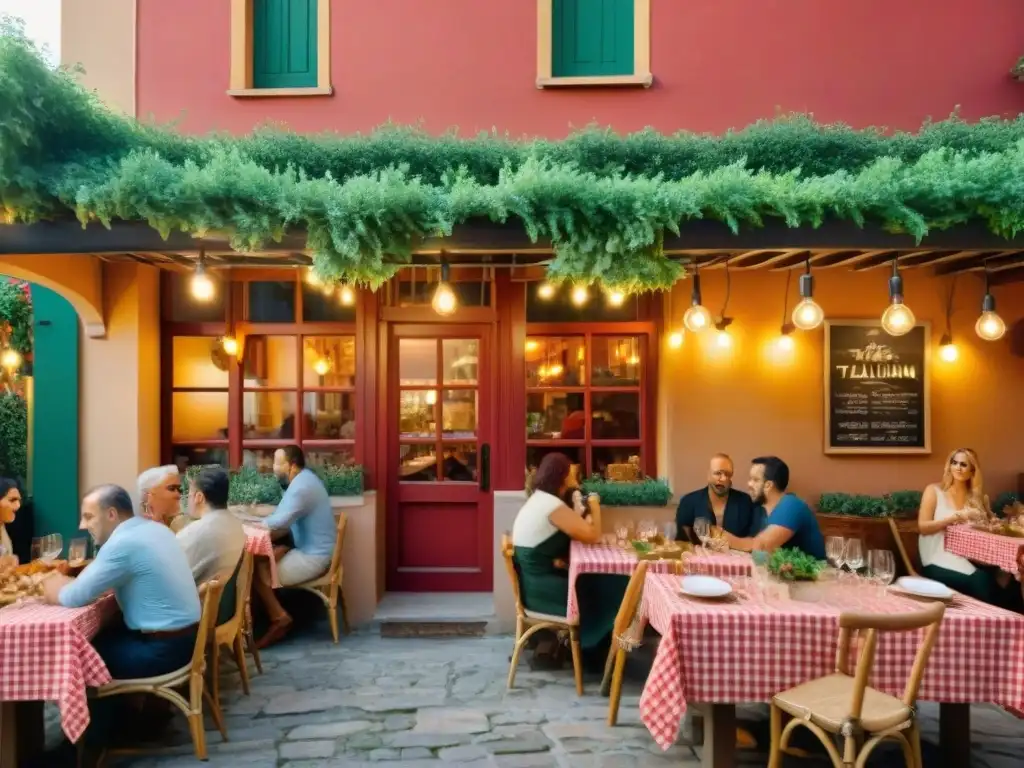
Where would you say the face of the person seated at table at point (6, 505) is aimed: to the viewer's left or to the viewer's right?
to the viewer's right

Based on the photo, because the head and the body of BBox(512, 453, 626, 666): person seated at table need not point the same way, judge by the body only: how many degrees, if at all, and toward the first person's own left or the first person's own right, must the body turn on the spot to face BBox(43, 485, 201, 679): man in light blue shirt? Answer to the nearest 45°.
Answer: approximately 180°

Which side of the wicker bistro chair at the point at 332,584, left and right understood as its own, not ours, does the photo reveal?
left

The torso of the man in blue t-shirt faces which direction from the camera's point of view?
to the viewer's left

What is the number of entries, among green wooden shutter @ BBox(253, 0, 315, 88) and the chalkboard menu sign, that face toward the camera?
2

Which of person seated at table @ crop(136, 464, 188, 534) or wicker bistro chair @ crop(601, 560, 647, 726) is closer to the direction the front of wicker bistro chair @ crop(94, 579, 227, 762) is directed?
the person seated at table

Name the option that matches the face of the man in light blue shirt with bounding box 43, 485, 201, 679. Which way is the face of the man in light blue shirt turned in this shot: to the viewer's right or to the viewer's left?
to the viewer's left
